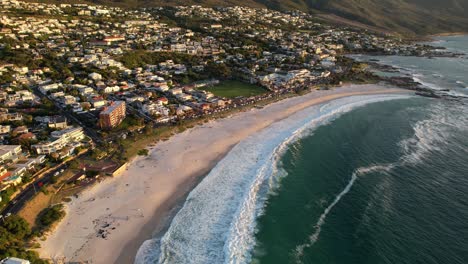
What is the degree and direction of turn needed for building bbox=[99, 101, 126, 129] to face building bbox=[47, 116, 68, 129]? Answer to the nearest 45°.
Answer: approximately 135° to its right

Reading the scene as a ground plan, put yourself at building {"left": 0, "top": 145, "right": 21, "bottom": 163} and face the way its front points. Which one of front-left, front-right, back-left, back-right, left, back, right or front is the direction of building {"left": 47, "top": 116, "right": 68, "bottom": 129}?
left

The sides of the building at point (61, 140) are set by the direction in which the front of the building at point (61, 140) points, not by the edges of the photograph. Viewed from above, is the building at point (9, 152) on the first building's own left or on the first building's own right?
on the first building's own right

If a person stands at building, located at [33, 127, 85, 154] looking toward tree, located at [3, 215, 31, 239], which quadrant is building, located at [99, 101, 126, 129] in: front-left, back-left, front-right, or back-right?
back-left

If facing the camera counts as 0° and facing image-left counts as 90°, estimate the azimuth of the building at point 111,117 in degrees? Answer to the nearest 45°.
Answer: approximately 315°

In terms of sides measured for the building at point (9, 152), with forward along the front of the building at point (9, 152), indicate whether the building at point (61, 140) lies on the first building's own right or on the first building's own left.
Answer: on the first building's own left

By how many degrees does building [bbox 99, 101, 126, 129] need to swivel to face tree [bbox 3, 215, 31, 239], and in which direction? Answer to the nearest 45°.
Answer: approximately 45° to its right

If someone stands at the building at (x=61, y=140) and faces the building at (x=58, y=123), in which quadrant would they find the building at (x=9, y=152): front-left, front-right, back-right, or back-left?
back-left
